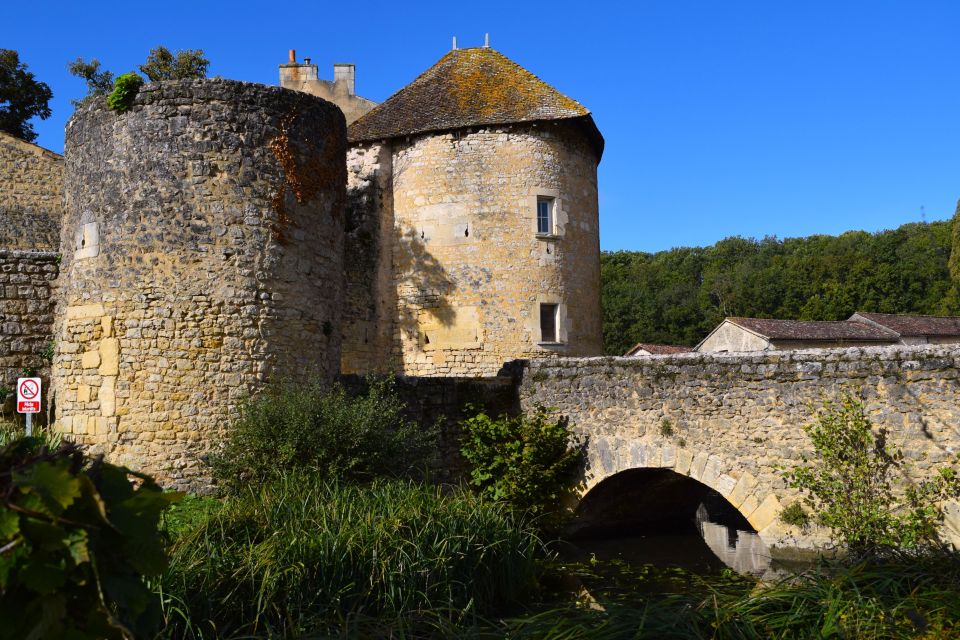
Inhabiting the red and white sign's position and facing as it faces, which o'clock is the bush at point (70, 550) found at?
The bush is roughly at 12 o'clock from the red and white sign.

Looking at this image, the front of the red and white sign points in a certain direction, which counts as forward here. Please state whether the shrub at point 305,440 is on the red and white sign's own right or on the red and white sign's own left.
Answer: on the red and white sign's own left

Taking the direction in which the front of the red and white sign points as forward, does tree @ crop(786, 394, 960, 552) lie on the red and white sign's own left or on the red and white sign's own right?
on the red and white sign's own left

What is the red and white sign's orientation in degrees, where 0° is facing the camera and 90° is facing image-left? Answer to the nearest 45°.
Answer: approximately 0°

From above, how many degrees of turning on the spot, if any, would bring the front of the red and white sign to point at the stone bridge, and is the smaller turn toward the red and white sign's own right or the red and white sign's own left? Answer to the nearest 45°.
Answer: approximately 45° to the red and white sign's own left

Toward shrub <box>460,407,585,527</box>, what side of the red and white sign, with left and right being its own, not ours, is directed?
left
